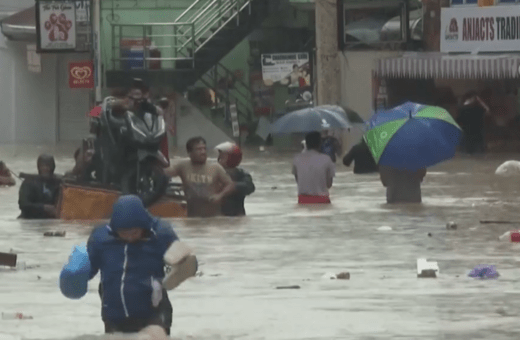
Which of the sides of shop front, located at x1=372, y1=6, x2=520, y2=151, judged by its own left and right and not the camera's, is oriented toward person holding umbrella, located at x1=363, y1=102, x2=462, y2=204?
front

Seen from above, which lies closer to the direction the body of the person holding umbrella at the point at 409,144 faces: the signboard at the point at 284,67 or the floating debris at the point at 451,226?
the signboard

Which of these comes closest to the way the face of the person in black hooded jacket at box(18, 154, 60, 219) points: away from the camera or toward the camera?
toward the camera

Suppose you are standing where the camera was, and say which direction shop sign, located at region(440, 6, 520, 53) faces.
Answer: facing the viewer

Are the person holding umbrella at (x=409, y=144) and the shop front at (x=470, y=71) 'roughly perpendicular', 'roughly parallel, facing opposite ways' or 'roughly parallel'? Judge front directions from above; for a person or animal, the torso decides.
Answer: roughly parallel, facing opposite ways

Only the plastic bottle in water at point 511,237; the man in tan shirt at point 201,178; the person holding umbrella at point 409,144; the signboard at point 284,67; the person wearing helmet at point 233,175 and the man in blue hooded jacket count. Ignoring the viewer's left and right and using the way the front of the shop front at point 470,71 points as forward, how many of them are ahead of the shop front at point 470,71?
5

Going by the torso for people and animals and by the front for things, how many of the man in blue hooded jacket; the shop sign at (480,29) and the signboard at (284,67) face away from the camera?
0

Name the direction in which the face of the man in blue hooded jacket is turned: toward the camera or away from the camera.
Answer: toward the camera

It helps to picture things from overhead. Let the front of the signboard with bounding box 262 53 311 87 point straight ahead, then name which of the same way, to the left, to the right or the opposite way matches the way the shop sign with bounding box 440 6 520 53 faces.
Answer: the same way

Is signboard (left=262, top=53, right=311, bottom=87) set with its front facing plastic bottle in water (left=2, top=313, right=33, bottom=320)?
yes

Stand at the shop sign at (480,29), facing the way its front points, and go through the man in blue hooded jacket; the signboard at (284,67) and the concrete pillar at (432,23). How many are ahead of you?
1

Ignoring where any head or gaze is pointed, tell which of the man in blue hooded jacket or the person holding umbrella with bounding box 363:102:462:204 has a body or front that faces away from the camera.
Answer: the person holding umbrella

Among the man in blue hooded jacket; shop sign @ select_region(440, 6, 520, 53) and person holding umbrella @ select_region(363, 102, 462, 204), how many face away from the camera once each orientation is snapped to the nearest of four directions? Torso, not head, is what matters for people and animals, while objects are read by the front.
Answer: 1

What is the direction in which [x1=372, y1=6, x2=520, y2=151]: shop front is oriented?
toward the camera

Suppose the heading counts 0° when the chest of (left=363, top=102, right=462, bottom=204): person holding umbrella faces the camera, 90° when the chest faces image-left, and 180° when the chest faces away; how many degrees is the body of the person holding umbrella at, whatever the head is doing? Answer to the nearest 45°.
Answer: approximately 180°

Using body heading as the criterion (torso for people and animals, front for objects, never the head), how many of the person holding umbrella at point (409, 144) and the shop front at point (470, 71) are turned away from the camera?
1

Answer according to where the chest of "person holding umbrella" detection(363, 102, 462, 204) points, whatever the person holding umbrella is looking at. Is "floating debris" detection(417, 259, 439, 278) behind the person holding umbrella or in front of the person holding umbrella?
behind
